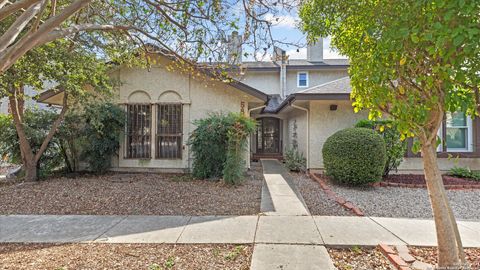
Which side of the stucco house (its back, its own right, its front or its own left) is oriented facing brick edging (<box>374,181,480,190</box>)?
left

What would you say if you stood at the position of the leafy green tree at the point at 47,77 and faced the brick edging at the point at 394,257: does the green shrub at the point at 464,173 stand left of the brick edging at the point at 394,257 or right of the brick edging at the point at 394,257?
left

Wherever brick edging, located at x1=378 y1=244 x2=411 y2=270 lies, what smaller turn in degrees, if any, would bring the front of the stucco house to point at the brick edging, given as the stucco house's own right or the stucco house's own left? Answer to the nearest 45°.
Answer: approximately 45° to the stucco house's own left

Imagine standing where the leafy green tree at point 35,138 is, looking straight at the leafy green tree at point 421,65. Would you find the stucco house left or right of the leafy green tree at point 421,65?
left

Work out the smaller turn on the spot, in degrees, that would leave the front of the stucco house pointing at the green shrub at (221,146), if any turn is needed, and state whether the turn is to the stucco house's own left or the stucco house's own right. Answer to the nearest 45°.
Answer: approximately 45° to the stucco house's own left

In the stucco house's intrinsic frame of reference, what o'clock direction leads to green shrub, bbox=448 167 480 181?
The green shrub is roughly at 9 o'clock from the stucco house.

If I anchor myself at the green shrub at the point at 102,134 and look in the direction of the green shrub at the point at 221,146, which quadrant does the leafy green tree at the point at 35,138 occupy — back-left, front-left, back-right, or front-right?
back-right

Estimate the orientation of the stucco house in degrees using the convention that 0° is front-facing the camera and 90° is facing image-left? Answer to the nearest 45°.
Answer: approximately 0°

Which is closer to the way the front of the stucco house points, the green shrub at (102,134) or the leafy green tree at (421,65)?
the leafy green tree

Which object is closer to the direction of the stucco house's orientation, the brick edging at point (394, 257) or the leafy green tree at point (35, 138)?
the brick edging

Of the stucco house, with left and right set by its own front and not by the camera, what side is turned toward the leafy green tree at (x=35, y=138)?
right

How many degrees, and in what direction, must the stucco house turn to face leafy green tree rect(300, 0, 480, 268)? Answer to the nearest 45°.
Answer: approximately 45° to its left
